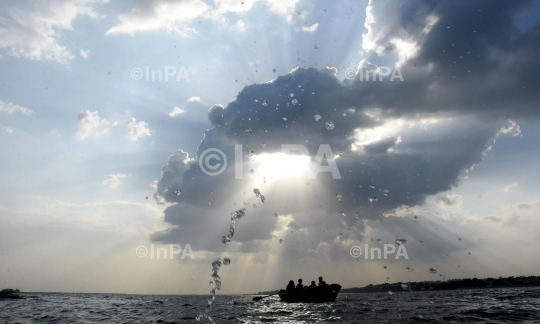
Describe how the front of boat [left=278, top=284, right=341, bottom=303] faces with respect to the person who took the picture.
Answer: facing to the right of the viewer
